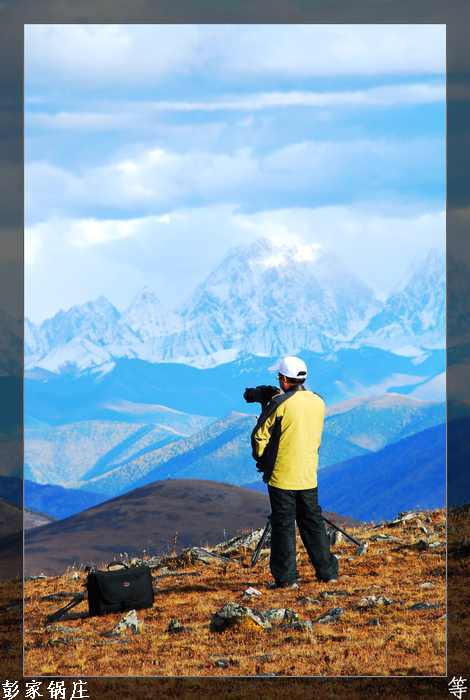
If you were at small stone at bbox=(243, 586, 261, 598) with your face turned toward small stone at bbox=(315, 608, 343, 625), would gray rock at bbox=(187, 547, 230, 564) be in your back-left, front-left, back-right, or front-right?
back-left

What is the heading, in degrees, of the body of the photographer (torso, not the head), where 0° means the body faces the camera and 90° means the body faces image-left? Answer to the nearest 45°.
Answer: approximately 135°

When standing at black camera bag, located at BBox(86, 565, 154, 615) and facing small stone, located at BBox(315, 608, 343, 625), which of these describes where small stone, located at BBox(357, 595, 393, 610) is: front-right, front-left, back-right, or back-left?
front-left

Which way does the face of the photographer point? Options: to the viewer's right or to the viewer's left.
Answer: to the viewer's left

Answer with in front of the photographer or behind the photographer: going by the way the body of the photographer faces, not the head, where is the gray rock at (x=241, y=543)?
in front

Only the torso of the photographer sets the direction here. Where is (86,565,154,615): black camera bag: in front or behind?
in front

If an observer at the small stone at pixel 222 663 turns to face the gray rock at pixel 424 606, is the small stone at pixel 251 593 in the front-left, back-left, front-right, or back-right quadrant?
front-left

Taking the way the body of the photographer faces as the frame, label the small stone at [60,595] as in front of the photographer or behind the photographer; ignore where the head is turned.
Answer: in front
